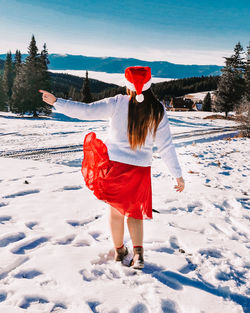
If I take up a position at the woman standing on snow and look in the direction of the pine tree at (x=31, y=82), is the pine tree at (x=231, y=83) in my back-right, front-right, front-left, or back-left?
front-right

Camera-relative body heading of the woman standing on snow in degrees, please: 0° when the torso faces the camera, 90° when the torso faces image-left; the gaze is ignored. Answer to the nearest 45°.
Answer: approximately 180°

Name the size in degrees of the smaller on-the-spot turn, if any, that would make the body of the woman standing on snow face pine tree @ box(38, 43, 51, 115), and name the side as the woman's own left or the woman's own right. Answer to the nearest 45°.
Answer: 0° — they already face it

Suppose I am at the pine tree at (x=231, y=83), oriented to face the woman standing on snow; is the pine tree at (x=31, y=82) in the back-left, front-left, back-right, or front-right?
front-right

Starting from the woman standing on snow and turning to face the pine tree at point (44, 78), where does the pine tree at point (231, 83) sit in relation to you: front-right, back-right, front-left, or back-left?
front-right

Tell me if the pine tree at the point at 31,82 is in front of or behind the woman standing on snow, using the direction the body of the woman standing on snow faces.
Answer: in front

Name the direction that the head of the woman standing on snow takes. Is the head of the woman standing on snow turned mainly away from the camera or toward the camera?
away from the camera
